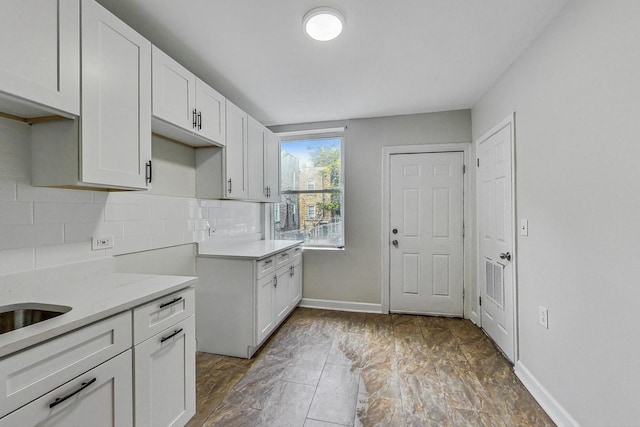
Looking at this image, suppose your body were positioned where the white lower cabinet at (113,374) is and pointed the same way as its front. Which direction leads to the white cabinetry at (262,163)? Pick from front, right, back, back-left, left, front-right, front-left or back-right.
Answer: left

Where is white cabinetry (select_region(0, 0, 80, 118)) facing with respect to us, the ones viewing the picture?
facing the viewer and to the right of the viewer

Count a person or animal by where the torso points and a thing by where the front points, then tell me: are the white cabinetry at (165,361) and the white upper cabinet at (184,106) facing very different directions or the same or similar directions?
same or similar directions

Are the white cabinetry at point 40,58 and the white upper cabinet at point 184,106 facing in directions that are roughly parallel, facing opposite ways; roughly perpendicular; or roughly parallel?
roughly parallel

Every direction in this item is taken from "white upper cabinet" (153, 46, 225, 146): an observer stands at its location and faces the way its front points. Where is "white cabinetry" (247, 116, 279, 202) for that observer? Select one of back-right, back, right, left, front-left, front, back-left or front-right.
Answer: left

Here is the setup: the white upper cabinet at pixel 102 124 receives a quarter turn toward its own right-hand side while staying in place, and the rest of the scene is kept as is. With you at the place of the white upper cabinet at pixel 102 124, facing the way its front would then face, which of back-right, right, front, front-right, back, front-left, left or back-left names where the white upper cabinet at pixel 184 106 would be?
back

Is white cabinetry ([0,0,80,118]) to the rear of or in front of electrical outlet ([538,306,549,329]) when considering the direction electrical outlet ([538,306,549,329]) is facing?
in front

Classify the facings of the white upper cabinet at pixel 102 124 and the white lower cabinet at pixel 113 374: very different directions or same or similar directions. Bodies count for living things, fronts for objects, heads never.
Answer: same or similar directions

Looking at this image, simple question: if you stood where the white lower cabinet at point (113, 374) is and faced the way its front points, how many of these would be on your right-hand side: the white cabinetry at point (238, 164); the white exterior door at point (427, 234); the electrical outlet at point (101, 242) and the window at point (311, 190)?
0

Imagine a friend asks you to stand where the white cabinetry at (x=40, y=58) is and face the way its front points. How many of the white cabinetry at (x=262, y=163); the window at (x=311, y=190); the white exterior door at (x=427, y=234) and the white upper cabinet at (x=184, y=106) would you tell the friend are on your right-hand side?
0

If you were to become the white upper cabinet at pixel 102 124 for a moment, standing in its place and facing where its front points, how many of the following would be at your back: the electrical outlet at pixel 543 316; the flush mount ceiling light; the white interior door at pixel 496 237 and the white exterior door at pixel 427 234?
0

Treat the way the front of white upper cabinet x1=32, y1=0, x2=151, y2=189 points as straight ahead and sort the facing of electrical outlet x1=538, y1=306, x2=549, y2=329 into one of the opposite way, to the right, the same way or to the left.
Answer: the opposite way

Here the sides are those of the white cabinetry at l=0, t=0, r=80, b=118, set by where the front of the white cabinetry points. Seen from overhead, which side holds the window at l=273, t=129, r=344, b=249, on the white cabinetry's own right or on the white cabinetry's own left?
on the white cabinetry's own left

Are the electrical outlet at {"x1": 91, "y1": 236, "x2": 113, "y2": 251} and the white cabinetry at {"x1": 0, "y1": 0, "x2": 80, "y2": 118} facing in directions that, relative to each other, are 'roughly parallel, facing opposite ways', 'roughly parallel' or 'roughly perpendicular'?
roughly parallel

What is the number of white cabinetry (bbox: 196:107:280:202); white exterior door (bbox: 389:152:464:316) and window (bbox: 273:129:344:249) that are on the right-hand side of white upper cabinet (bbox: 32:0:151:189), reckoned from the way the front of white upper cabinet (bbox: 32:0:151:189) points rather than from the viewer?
0

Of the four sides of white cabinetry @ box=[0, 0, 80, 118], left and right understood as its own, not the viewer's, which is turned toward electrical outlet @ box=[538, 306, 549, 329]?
front

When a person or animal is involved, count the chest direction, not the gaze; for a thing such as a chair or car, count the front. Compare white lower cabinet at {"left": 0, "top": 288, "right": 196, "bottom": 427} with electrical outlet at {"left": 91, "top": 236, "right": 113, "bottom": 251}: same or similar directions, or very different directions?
same or similar directions

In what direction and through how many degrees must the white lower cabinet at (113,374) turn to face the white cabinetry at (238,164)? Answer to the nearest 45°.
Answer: approximately 90° to its left
